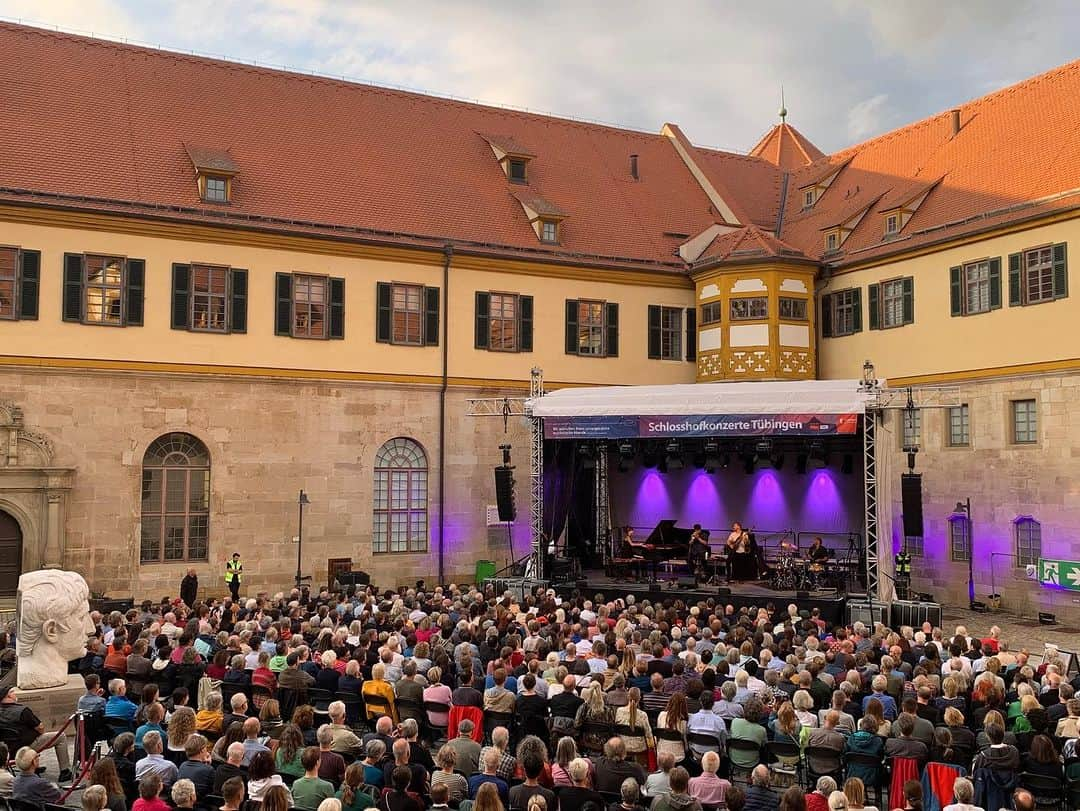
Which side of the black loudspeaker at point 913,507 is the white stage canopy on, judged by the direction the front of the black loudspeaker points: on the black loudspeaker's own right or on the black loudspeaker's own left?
on the black loudspeaker's own right

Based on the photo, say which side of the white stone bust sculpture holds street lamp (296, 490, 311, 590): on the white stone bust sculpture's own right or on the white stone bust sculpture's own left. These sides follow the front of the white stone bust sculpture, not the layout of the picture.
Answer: on the white stone bust sculpture's own left

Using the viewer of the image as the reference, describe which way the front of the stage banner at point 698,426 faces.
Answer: facing the viewer

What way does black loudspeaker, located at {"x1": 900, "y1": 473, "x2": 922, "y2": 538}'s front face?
toward the camera

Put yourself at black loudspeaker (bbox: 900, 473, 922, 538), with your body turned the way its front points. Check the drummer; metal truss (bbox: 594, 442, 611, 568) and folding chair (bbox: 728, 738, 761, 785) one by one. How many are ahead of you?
1

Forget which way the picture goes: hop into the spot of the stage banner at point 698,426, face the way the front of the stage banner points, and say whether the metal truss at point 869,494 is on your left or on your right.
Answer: on your left

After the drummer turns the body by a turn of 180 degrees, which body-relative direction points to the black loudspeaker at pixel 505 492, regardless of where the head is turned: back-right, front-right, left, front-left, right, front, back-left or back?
back-left

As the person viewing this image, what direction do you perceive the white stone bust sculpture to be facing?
facing to the right of the viewer

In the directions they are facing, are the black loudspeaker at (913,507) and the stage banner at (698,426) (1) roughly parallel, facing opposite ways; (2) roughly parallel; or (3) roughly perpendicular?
roughly parallel

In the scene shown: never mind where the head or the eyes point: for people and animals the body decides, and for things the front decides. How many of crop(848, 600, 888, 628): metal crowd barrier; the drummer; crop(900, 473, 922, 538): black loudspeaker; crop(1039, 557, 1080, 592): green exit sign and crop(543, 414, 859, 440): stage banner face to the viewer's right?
0

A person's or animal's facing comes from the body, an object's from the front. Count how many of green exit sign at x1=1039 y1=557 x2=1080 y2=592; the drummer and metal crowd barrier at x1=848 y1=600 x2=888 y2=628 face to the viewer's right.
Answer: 0

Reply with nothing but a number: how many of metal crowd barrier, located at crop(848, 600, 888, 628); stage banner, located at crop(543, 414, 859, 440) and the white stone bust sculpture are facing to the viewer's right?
1

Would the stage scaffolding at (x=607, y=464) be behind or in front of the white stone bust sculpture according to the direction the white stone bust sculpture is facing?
in front

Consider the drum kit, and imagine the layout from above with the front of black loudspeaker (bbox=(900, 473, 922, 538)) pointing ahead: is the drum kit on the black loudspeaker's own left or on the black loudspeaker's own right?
on the black loudspeaker's own right

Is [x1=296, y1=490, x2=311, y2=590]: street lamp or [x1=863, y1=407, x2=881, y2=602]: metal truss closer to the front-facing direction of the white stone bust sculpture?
the metal truss

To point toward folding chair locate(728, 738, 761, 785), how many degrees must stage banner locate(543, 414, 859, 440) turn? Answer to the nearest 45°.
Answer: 0° — it already faces it
